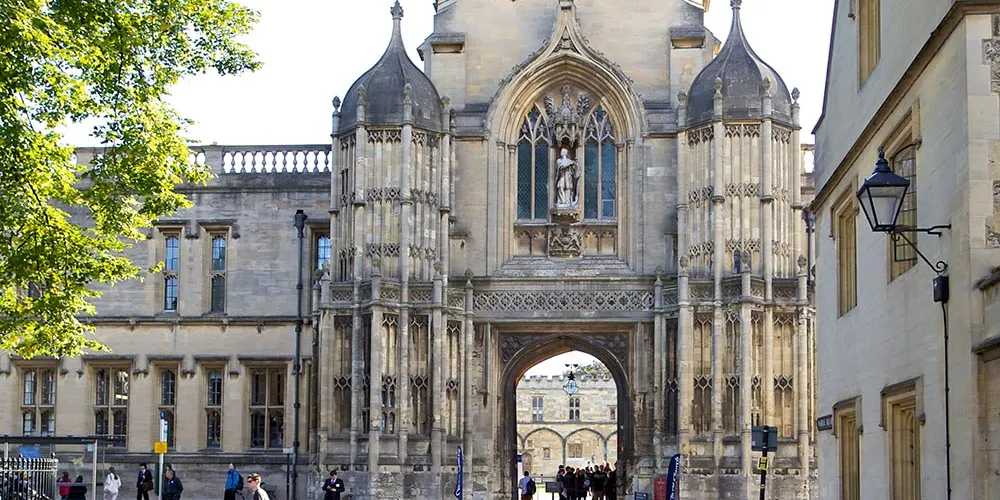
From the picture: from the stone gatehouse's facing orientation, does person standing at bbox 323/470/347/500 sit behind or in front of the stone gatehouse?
in front

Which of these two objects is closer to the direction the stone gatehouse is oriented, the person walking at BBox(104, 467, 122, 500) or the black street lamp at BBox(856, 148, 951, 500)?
the black street lamp

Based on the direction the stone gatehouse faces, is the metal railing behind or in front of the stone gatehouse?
in front

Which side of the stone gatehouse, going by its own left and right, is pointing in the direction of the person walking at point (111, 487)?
right

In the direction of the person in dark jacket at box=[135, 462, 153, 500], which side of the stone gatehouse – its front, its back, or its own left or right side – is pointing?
right

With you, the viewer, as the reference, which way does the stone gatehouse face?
facing the viewer

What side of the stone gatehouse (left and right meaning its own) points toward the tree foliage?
front

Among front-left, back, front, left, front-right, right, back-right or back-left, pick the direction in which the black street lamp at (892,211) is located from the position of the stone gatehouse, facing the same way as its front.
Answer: front

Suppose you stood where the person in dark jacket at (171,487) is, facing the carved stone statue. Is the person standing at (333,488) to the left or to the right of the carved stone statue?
right
